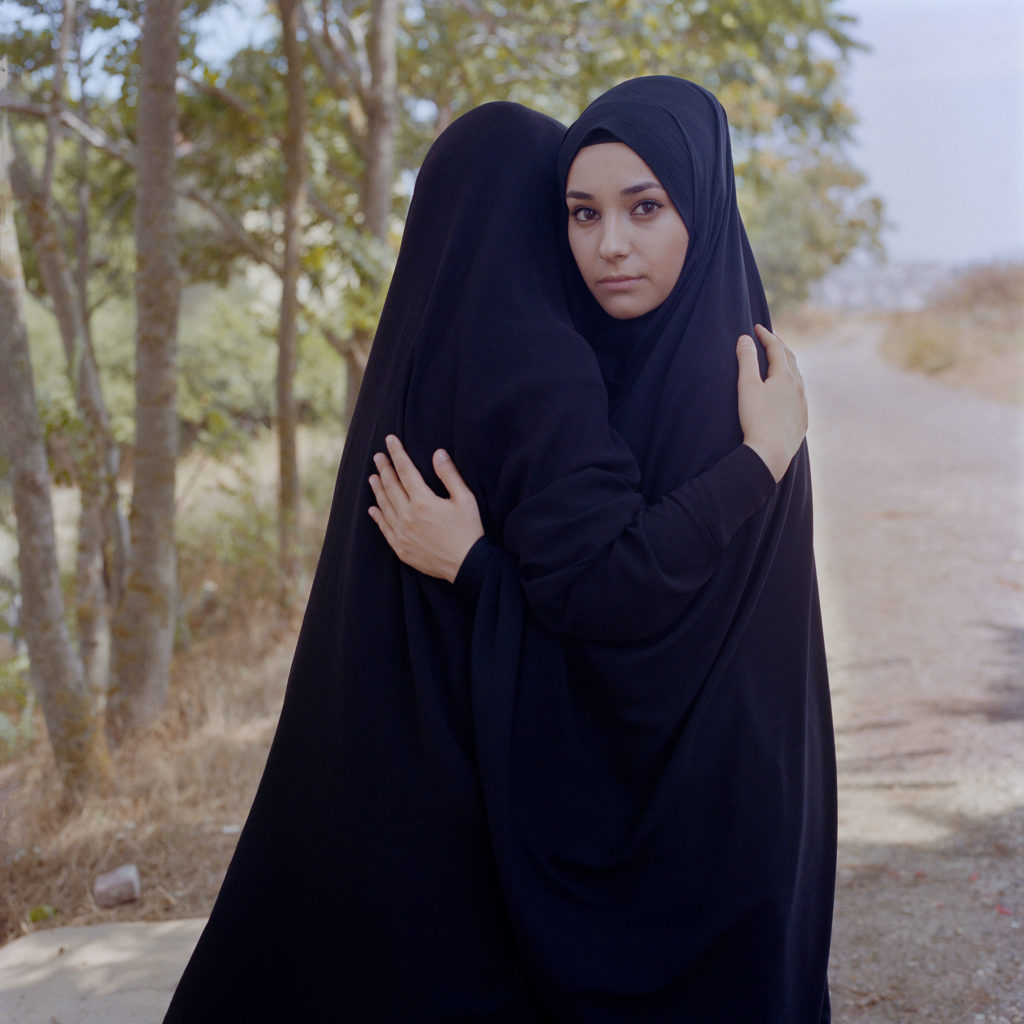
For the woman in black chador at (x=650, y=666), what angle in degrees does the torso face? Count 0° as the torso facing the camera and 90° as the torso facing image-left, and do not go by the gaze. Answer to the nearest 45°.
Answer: approximately 45°
